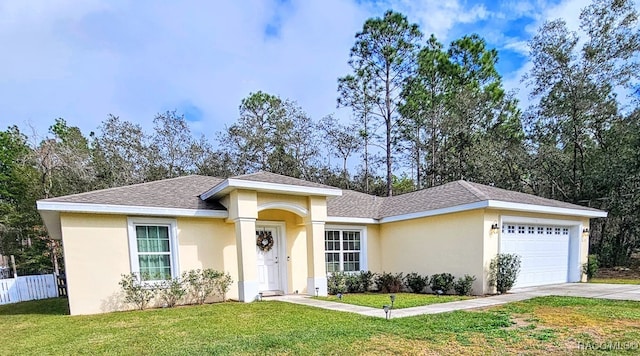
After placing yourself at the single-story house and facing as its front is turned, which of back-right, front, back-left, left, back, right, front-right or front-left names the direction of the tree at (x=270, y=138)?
back-left

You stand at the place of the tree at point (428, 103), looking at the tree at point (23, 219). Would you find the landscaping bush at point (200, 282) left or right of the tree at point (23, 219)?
left

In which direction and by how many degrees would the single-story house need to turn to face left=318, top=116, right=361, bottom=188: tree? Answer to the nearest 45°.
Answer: approximately 135° to its left

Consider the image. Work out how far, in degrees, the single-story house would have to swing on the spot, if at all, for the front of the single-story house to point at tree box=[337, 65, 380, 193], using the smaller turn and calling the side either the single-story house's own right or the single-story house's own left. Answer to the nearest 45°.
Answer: approximately 135° to the single-story house's own left

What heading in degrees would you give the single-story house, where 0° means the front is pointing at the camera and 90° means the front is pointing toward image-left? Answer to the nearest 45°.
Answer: approximately 315°

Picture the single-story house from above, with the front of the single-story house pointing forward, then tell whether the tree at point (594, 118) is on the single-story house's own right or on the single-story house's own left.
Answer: on the single-story house's own left
